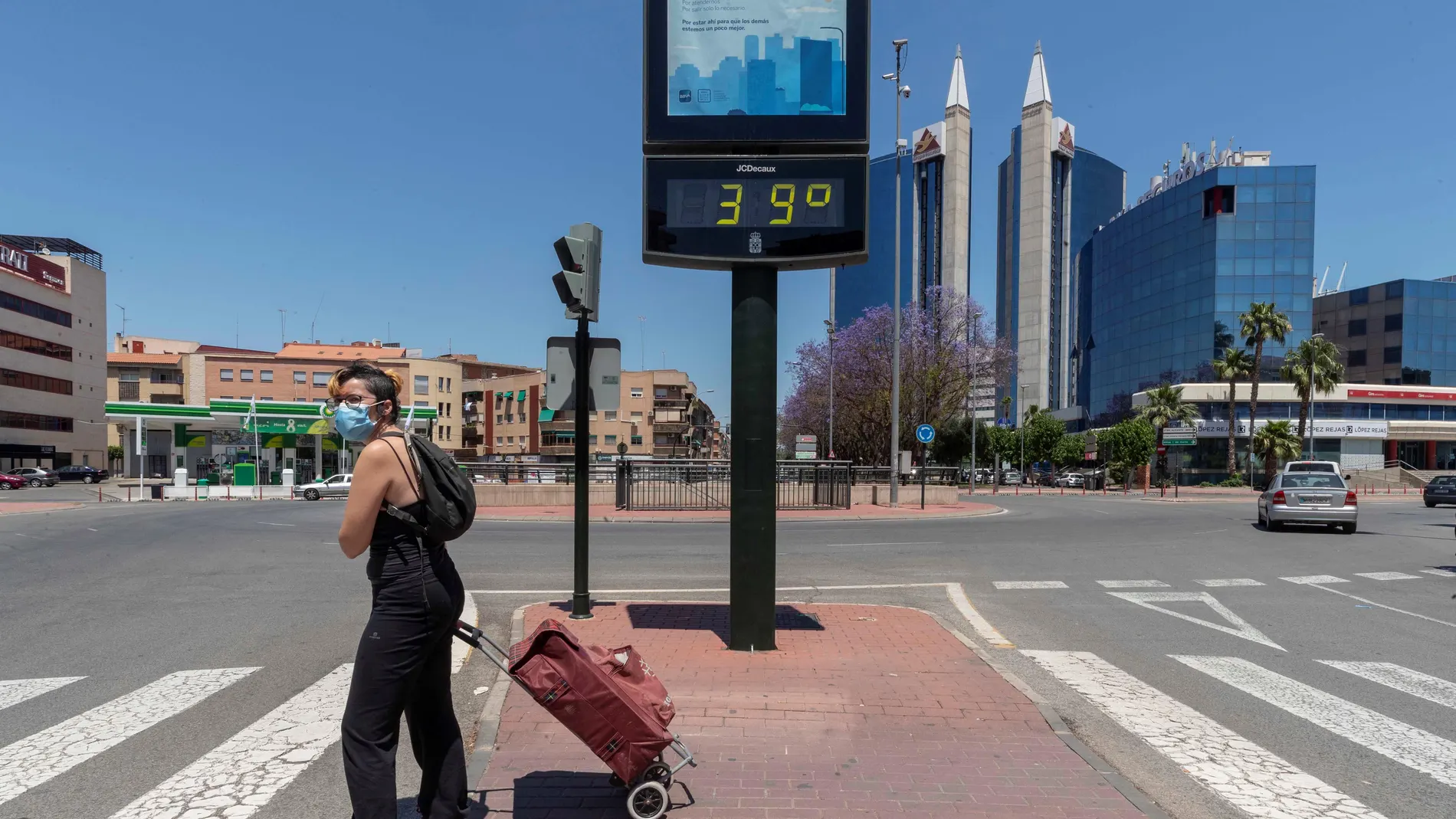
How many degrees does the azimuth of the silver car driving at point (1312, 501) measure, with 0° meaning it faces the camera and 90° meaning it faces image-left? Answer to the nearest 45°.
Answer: approximately 180°

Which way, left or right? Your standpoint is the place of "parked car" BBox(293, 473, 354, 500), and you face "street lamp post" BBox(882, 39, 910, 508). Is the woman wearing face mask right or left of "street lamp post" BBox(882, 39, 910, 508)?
right

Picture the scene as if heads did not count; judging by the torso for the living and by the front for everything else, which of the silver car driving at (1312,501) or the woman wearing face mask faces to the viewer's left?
the woman wearing face mask

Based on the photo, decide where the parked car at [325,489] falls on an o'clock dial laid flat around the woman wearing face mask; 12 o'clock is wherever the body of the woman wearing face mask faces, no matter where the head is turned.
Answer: The parked car is roughly at 3 o'clock from the woman wearing face mask.

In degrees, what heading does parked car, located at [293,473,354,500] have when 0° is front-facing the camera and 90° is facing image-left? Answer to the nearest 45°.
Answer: approximately 90°

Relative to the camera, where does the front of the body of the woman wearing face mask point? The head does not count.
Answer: to the viewer's left

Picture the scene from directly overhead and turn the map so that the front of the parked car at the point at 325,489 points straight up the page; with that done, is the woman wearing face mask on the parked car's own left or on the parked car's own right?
on the parked car's own left

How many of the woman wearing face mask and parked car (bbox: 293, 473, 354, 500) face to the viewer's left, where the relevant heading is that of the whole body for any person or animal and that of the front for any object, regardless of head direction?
2
